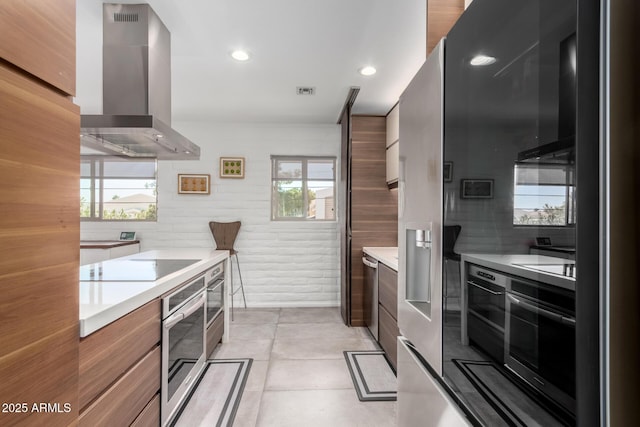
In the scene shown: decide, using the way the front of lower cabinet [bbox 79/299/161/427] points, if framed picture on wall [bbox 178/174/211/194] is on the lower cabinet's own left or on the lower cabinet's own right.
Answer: on the lower cabinet's own left

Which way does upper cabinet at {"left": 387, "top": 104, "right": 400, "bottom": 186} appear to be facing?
to the viewer's left

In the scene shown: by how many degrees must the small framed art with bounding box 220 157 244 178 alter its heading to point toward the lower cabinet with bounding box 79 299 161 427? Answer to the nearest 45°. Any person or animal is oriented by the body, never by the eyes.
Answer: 0° — it already faces it

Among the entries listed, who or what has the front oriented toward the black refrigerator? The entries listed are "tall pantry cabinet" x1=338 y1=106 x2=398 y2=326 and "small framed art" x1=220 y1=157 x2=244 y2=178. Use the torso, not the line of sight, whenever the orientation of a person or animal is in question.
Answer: the small framed art

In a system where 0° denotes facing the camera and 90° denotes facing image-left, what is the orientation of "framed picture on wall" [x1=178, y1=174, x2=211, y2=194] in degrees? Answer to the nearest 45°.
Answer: approximately 0°

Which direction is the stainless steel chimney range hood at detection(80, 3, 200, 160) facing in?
to the viewer's right

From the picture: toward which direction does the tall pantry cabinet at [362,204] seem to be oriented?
to the viewer's left

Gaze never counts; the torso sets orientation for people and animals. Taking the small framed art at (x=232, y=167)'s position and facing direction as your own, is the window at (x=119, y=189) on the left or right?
on its right

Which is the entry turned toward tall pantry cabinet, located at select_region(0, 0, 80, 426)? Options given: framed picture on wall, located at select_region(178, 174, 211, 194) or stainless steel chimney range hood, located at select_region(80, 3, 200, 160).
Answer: the framed picture on wall

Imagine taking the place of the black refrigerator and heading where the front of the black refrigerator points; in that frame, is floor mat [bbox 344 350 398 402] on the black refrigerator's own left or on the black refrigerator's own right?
on the black refrigerator's own right
